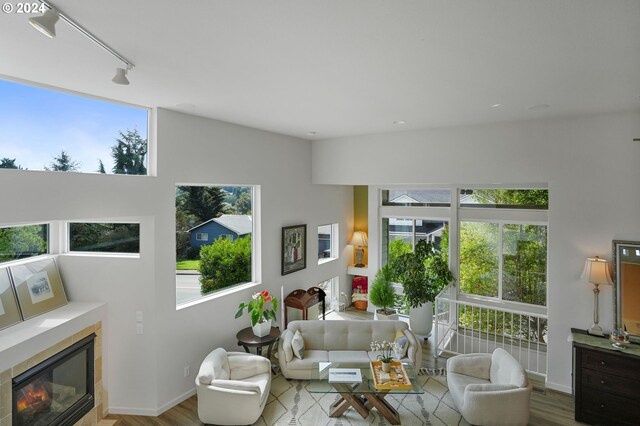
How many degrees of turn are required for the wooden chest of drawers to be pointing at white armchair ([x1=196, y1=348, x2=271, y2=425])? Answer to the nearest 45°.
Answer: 0° — it already faces it

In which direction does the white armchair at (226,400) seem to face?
to the viewer's right

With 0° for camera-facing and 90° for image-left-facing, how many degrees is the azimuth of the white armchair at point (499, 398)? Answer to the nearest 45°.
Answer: approximately 90°

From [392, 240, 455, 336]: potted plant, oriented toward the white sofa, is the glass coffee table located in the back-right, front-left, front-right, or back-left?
front-left

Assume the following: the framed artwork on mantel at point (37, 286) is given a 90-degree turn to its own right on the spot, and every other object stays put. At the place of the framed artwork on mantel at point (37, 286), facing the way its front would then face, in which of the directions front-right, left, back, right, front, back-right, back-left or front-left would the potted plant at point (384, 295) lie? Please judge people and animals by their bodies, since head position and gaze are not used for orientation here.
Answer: back-left

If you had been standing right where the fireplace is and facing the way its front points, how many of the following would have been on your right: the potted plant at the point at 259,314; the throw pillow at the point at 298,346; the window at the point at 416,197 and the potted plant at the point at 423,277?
0

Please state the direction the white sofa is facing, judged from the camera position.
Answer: facing the viewer

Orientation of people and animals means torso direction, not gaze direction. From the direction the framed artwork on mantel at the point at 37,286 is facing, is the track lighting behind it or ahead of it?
ahead

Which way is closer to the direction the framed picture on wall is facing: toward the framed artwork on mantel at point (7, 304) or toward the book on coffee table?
the book on coffee table

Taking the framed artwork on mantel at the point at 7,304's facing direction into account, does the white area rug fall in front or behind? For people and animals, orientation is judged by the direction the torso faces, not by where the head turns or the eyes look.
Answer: in front

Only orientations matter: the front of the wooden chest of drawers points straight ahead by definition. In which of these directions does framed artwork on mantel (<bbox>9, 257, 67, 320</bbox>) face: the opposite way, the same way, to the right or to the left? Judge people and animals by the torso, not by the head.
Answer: the opposite way

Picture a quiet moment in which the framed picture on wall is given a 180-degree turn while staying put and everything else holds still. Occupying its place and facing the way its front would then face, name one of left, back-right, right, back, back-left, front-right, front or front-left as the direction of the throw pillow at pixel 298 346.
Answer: back-left

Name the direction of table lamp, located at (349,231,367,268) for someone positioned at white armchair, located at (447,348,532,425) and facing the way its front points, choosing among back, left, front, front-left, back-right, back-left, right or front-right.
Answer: front-right

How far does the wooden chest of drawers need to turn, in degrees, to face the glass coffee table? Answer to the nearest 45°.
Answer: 0° — it already faces it

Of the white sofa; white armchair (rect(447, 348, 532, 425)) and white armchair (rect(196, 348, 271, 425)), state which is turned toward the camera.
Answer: the white sofa

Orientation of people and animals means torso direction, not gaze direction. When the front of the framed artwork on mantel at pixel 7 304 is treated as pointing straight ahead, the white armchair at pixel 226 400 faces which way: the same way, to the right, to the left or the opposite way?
the same way

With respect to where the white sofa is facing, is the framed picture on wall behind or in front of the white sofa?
behind

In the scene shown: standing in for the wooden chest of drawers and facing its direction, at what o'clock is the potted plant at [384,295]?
The potted plant is roughly at 2 o'clock from the wooden chest of drawers.

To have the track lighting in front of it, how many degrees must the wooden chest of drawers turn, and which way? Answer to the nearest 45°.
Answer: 0° — it already faces it

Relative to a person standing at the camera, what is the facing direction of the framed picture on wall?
facing the viewer and to the right of the viewer

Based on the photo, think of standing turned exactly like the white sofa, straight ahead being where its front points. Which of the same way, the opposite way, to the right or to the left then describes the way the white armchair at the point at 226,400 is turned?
to the left

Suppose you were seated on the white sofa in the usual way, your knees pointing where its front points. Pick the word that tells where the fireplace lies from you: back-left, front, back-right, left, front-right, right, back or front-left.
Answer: front-right
